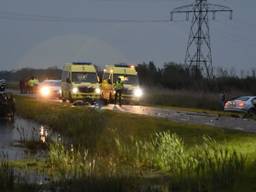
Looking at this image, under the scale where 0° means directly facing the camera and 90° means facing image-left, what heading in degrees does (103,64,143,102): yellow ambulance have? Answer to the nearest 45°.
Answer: approximately 0°

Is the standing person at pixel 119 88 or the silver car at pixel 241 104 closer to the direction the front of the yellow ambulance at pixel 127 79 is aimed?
the standing person

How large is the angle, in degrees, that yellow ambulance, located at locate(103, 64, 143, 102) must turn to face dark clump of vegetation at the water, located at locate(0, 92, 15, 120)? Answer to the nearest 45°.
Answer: approximately 45° to its right

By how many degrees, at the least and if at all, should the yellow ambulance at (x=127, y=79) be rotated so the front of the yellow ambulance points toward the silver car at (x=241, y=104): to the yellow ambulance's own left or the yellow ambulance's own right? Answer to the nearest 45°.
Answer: approximately 45° to the yellow ambulance's own left
